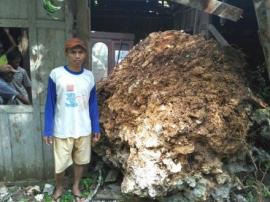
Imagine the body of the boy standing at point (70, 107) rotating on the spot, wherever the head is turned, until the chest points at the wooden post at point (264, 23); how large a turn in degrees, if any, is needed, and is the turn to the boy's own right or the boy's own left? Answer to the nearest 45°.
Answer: approximately 90° to the boy's own left

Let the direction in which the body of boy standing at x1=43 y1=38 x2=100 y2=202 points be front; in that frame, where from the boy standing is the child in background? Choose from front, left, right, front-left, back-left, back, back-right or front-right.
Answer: back-right

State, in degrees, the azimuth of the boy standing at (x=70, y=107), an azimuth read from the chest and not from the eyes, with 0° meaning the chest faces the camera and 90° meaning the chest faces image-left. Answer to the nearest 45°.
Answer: approximately 0°

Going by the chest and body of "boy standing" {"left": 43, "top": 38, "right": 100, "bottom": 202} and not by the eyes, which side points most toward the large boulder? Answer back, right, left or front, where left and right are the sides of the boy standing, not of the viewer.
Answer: left
